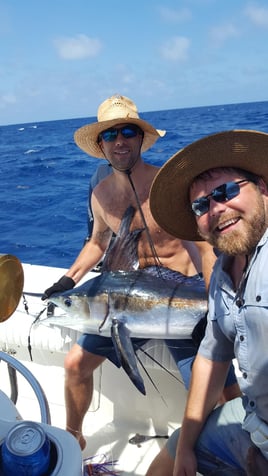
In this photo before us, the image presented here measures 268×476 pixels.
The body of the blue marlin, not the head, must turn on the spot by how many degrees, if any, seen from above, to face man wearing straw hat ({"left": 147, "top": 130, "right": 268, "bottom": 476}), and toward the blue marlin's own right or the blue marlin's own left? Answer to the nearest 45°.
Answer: approximately 135° to the blue marlin's own left

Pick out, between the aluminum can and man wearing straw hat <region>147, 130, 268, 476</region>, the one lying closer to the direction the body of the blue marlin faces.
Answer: the aluminum can

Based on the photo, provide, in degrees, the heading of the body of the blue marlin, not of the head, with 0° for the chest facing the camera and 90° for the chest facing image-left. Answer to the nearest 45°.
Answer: approximately 90°

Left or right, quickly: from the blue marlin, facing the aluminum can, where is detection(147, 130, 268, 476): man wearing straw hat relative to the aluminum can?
left

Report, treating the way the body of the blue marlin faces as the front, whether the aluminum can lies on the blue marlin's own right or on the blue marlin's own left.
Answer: on the blue marlin's own left
